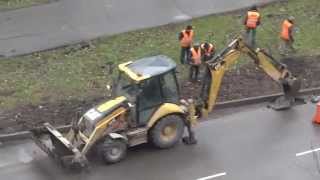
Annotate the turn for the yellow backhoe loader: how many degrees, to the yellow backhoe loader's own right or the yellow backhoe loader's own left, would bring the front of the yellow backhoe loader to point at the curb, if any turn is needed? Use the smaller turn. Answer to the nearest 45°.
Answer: approximately 45° to the yellow backhoe loader's own right

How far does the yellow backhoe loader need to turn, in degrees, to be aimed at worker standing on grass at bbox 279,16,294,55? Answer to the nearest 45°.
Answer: approximately 180°

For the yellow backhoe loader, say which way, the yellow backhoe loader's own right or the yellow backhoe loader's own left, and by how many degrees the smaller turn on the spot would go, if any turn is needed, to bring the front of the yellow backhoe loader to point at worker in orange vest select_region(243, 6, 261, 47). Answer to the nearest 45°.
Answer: approximately 180°
